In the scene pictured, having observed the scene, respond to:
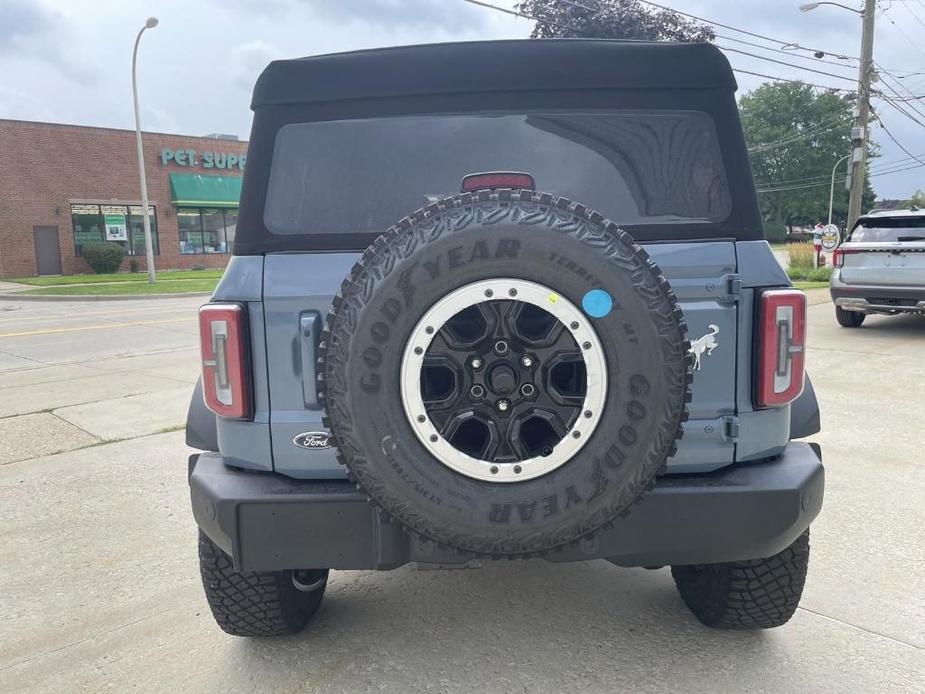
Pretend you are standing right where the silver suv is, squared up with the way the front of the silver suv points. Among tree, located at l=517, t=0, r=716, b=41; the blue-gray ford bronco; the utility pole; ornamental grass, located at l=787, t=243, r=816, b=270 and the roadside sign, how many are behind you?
1

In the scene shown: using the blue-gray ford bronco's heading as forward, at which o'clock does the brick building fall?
The brick building is roughly at 11 o'clock from the blue-gray ford bronco.

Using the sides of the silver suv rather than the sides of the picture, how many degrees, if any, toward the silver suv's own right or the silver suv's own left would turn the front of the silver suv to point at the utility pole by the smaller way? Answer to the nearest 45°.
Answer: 0° — it already faces it

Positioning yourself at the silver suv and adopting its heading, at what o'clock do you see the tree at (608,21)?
The tree is roughly at 11 o'clock from the silver suv.

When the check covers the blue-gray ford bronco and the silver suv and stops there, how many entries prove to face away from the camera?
2

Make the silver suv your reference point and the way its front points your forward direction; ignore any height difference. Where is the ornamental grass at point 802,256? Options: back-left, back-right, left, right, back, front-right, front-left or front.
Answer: front

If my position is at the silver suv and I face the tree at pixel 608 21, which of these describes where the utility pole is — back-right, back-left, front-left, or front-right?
front-right

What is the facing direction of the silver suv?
away from the camera

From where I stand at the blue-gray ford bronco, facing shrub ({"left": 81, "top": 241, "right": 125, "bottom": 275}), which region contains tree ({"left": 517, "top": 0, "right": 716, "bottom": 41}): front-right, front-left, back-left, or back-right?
front-right

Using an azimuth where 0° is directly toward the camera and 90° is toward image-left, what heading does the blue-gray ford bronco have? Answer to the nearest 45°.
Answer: approximately 180°

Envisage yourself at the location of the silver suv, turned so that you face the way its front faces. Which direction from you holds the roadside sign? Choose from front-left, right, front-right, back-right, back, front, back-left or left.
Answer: front

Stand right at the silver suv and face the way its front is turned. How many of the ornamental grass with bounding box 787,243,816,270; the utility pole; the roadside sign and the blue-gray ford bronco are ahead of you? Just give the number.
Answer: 3

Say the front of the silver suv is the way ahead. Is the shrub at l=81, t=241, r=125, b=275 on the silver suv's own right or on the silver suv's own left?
on the silver suv's own left

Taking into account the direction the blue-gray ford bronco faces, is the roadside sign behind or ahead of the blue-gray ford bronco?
ahead

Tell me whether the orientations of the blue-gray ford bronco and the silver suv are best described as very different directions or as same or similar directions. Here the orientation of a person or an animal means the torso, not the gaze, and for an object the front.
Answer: same or similar directions
